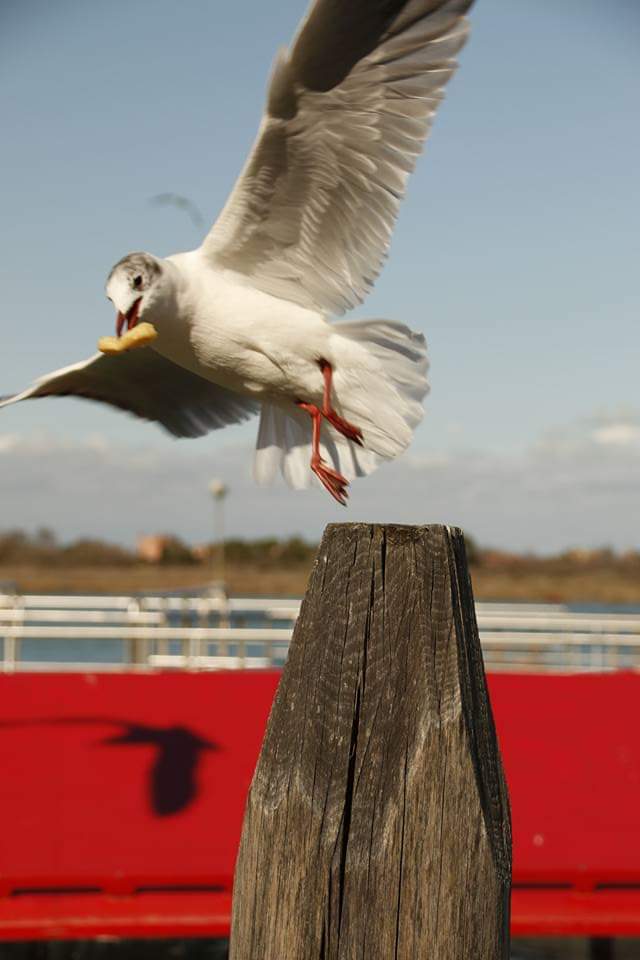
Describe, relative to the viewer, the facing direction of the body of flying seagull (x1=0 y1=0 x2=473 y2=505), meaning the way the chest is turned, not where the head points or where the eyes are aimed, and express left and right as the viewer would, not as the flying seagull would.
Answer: facing the viewer and to the left of the viewer

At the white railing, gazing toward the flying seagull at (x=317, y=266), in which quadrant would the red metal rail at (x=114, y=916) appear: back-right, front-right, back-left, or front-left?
front-right

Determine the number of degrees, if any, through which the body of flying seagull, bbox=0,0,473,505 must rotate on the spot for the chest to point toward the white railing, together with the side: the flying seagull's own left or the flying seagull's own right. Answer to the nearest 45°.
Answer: approximately 135° to the flying seagull's own right

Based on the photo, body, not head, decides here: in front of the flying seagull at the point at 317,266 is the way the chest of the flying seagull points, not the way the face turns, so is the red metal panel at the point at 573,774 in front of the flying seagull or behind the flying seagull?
behind

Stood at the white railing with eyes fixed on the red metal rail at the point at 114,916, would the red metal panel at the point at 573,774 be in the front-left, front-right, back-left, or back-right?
front-left
